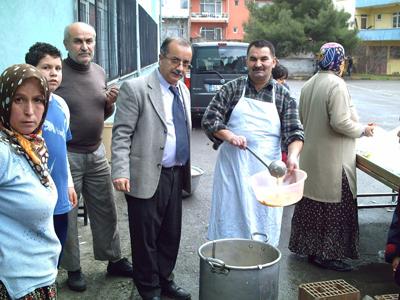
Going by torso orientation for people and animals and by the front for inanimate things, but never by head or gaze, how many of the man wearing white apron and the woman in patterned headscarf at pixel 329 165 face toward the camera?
1

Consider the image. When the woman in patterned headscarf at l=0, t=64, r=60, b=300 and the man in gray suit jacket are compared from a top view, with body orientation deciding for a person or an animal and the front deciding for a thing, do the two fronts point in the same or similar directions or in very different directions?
same or similar directions

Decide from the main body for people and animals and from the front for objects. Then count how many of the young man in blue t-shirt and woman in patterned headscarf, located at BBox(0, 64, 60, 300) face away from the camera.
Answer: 0

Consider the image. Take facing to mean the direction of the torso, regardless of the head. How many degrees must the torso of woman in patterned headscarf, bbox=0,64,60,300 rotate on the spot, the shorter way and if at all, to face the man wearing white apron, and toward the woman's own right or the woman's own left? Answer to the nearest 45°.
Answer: approximately 90° to the woman's own left

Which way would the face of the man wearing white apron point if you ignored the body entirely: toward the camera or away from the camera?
toward the camera

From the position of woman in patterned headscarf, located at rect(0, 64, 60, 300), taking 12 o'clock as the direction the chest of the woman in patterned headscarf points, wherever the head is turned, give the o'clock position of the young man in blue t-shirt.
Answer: The young man in blue t-shirt is roughly at 8 o'clock from the woman in patterned headscarf.

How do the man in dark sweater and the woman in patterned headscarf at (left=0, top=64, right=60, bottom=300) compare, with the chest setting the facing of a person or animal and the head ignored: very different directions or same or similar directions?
same or similar directions

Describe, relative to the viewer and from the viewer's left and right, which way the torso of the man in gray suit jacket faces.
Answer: facing the viewer and to the right of the viewer

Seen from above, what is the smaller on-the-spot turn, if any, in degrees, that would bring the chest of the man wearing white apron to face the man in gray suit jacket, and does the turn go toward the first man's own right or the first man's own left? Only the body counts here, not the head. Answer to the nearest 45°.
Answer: approximately 90° to the first man's own right

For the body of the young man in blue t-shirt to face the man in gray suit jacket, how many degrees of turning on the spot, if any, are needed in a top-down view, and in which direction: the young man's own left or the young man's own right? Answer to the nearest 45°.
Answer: approximately 45° to the young man's own left

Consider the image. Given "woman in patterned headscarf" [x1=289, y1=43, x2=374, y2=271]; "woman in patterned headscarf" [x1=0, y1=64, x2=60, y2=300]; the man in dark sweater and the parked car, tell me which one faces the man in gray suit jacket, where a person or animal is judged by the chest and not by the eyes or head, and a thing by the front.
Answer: the man in dark sweater

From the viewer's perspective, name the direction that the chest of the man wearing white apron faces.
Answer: toward the camera
